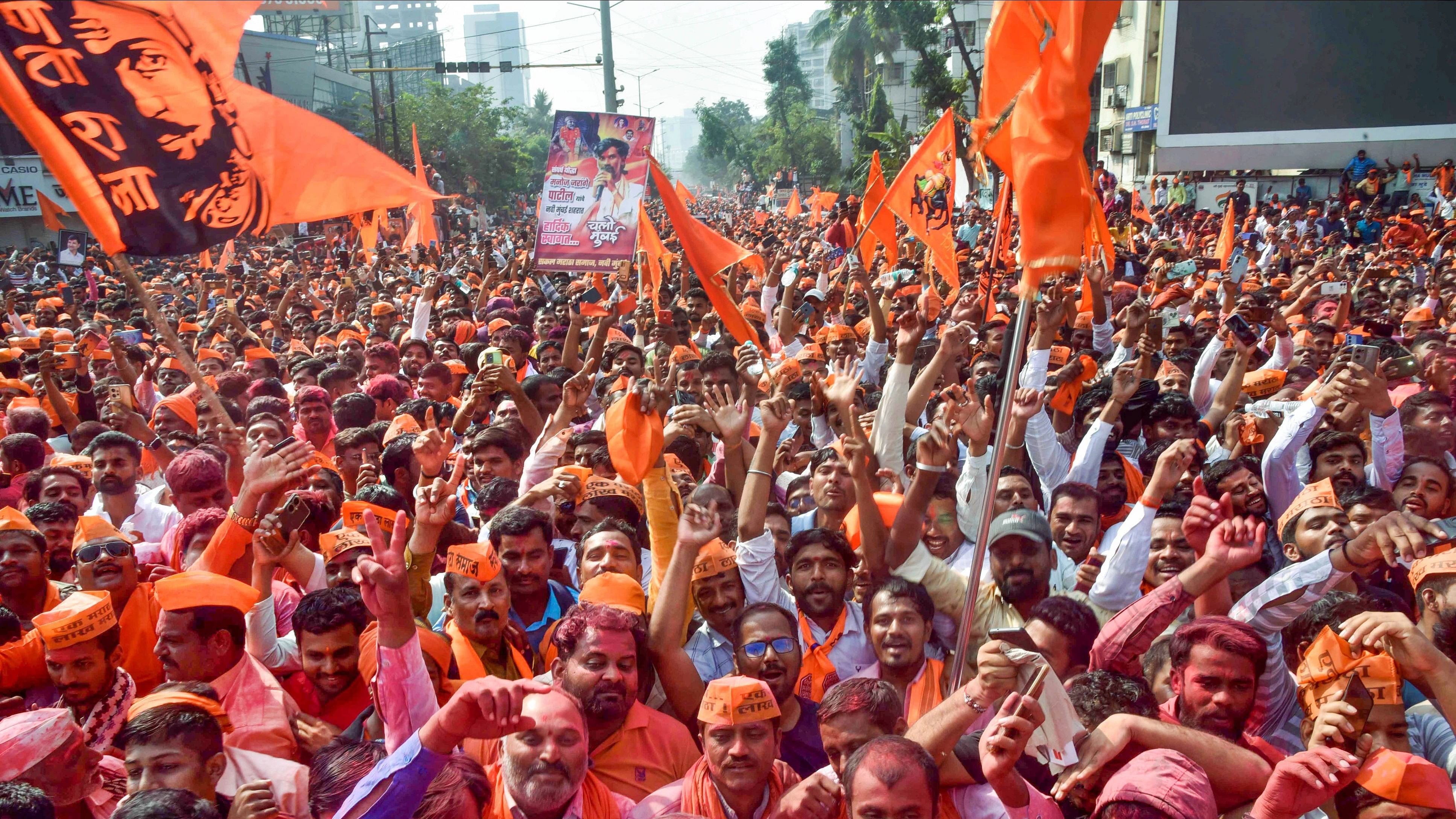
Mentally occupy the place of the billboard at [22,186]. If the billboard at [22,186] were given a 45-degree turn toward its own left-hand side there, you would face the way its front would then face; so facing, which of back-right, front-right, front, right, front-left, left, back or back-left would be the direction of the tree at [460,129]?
left

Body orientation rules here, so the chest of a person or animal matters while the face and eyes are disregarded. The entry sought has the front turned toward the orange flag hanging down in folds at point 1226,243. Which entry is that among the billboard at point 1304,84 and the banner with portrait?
the billboard

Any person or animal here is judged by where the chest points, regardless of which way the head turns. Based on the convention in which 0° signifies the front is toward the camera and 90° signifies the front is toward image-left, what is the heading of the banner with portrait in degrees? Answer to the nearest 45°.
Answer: approximately 0°

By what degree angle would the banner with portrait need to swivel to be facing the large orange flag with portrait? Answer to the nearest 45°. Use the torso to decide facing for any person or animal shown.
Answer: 0° — it already faces it

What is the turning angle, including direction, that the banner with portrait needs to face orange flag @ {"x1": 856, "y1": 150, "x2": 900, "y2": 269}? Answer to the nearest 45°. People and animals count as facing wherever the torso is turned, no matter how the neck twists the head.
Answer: approximately 45° to its left

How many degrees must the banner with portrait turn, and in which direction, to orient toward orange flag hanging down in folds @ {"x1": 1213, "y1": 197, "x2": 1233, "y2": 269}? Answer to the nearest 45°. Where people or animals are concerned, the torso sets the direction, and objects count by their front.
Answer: approximately 90° to its left

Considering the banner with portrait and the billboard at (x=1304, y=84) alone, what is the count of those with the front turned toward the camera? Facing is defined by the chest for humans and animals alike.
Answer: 2

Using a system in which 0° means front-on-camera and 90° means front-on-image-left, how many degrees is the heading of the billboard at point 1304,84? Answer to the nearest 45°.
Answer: approximately 0°

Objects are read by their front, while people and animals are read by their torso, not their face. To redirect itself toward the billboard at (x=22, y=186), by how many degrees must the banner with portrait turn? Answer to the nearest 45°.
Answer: approximately 135° to its right

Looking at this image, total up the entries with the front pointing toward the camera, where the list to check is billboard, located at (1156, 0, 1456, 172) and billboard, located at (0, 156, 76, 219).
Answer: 2
